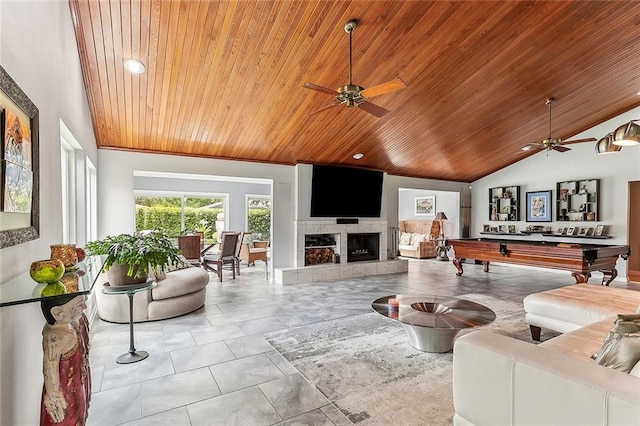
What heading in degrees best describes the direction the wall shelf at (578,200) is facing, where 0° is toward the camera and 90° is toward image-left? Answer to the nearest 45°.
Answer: approximately 45°

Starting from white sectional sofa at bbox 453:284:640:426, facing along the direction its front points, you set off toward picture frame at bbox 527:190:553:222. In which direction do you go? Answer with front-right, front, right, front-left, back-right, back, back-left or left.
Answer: front-right

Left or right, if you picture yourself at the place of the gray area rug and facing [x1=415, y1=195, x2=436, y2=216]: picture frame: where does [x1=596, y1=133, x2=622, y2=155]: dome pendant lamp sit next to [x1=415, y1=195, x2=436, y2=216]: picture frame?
right

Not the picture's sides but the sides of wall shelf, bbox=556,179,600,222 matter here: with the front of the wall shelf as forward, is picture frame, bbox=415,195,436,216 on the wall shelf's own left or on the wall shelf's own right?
on the wall shelf's own right

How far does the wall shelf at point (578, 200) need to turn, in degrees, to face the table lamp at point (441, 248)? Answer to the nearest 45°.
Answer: approximately 45° to its right

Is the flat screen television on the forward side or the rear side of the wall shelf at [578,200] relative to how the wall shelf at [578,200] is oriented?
on the forward side

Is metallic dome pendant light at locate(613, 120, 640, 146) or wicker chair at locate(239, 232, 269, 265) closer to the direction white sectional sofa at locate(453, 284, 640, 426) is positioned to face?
the wicker chair

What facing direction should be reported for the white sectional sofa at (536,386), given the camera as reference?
facing away from the viewer and to the left of the viewer

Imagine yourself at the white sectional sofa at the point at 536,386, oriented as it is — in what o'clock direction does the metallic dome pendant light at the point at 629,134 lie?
The metallic dome pendant light is roughly at 2 o'clock from the white sectional sofa.

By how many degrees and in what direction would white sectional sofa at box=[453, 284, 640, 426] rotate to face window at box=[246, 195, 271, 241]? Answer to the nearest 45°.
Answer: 0° — it already faces it

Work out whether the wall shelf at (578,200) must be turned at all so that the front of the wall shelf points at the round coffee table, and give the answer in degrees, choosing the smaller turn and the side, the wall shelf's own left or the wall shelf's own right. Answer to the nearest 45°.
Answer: approximately 45° to the wall shelf's own left

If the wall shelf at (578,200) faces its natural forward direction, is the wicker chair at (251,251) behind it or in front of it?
in front

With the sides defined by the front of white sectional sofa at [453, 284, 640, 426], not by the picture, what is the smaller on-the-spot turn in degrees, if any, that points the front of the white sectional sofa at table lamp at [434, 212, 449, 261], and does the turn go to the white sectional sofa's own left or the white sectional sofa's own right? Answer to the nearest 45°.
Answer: approximately 45° to the white sectional sofa's own right
